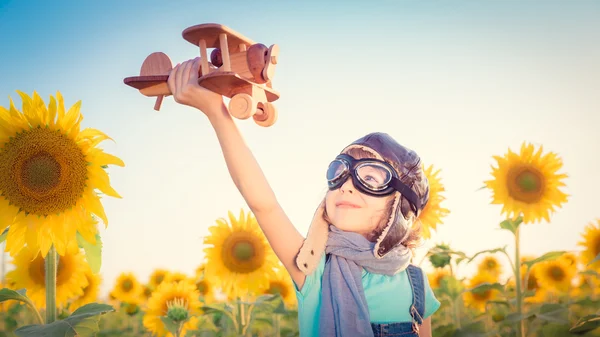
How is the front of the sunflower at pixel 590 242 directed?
toward the camera

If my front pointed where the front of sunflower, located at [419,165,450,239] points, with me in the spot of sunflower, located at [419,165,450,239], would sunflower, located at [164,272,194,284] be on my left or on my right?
on my right

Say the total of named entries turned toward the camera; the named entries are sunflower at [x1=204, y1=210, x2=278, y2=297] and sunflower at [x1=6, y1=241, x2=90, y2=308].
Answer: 2

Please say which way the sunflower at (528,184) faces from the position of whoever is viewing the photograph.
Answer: facing the viewer

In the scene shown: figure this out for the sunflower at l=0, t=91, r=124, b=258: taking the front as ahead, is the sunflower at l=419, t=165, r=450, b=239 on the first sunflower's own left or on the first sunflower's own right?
on the first sunflower's own left

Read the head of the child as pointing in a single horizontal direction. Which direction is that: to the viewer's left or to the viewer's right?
to the viewer's left

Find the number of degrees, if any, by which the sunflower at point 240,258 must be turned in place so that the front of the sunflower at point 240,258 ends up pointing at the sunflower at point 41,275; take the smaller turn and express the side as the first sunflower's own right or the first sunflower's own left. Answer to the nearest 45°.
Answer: approximately 90° to the first sunflower's own right

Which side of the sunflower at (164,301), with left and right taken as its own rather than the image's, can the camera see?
front
